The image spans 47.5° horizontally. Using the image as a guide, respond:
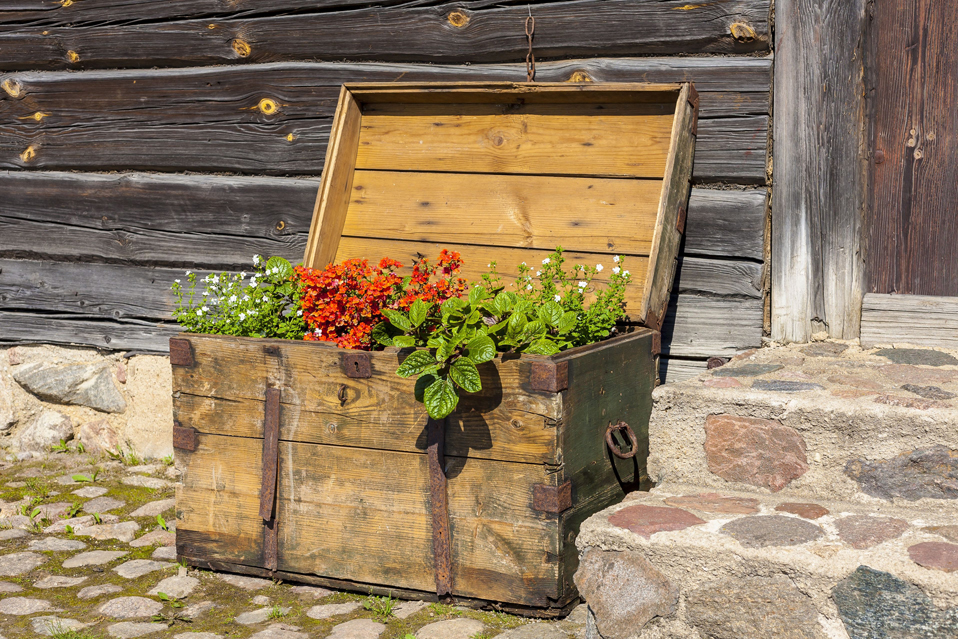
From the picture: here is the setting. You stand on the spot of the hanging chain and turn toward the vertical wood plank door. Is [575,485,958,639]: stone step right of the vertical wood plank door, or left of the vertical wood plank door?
right

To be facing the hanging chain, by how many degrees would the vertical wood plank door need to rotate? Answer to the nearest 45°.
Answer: approximately 90° to its right

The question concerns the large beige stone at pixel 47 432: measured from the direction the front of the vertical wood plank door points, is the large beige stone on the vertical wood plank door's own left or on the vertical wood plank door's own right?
on the vertical wood plank door's own right

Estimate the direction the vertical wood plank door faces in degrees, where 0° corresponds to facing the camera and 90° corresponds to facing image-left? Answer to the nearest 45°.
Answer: approximately 0°

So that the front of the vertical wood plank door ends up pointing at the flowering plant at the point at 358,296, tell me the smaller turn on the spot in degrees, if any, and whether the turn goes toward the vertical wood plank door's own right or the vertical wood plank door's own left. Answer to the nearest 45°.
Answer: approximately 45° to the vertical wood plank door's own right

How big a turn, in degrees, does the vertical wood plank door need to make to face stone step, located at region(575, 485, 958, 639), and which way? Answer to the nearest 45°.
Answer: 0° — it already faces it
